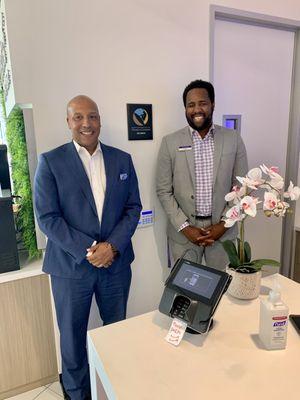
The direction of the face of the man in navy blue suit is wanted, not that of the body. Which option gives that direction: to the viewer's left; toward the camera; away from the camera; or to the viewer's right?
toward the camera

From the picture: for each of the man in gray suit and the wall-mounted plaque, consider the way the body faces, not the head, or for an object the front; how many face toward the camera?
2

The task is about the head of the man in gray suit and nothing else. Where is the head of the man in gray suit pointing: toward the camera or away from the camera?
toward the camera

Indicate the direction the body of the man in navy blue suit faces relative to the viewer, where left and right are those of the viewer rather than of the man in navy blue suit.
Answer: facing the viewer

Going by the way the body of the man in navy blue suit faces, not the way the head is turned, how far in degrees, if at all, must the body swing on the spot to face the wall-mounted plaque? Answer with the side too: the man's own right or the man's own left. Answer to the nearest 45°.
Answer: approximately 135° to the man's own left

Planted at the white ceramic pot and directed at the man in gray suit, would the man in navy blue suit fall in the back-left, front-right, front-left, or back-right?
front-left

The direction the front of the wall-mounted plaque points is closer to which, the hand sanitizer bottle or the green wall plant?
the hand sanitizer bottle

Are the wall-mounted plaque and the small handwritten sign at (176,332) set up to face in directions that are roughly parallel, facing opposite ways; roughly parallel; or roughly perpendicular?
roughly parallel

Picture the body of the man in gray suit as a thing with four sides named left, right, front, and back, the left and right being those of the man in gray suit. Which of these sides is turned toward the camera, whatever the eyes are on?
front

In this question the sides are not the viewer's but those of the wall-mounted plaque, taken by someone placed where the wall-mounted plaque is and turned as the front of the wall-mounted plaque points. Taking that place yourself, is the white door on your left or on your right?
on your left

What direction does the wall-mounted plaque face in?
toward the camera
